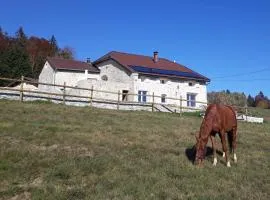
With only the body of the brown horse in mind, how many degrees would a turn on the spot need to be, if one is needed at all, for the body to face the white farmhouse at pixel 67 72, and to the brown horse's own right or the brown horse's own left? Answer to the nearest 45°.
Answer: approximately 90° to the brown horse's own right

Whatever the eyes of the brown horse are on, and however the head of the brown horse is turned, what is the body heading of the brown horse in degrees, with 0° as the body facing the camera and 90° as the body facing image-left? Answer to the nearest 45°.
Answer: approximately 45°
